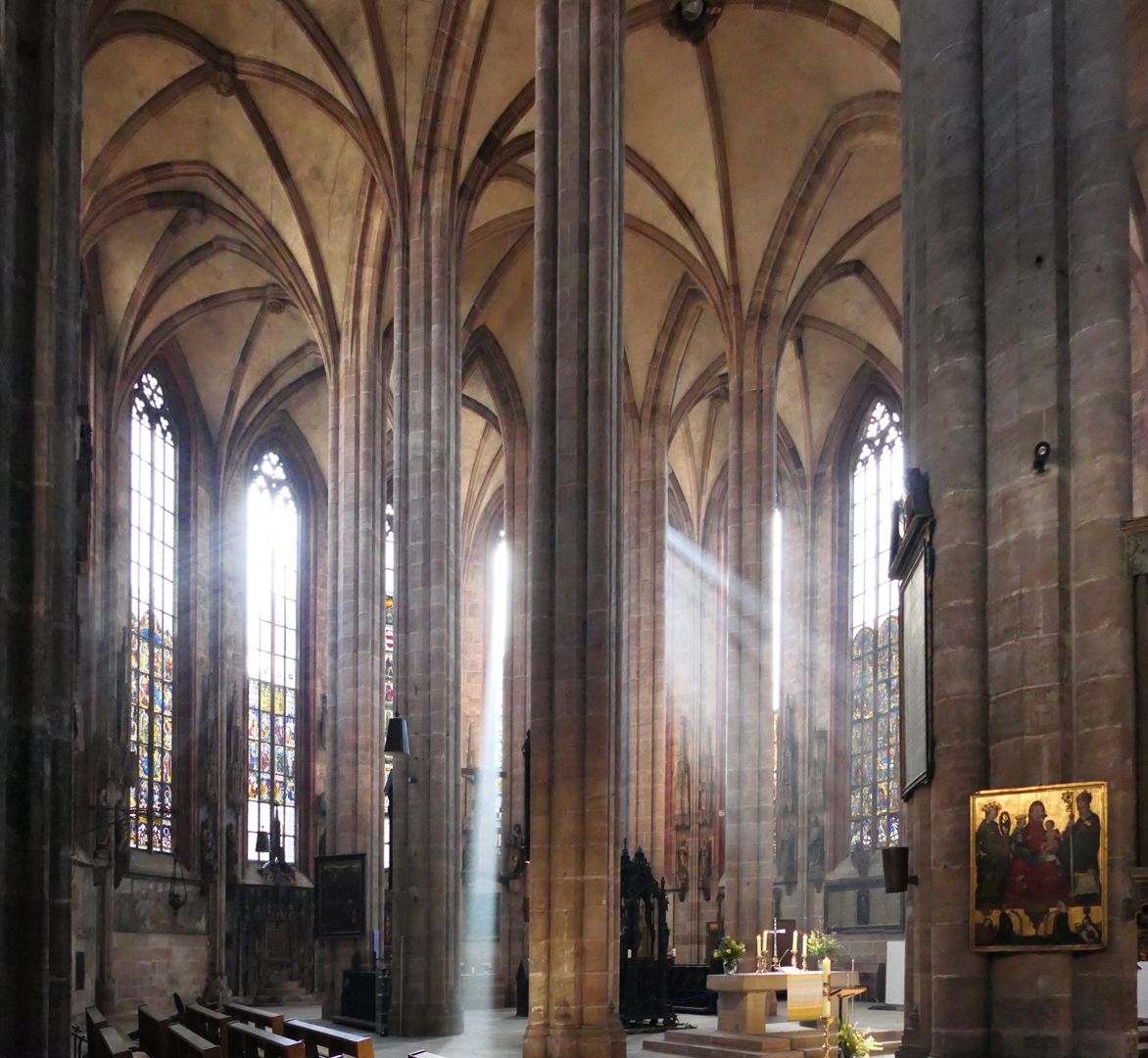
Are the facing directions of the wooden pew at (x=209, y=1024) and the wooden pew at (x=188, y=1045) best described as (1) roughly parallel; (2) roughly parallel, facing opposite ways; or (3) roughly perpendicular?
roughly parallel

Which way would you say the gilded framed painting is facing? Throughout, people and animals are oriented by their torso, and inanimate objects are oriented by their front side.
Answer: toward the camera

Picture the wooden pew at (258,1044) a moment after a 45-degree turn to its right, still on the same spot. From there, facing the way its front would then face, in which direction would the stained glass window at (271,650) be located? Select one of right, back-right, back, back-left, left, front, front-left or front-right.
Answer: left

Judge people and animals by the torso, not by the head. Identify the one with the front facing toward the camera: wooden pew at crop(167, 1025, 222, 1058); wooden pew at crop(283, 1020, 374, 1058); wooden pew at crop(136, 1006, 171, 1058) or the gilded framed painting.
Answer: the gilded framed painting

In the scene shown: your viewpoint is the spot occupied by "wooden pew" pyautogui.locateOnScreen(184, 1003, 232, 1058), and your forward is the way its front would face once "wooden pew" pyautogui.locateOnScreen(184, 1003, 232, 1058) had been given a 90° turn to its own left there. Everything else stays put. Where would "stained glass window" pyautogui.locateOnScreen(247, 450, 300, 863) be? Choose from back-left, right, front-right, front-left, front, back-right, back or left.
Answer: front-right

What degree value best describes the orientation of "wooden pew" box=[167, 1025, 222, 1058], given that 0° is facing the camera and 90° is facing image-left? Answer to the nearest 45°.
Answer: approximately 225°

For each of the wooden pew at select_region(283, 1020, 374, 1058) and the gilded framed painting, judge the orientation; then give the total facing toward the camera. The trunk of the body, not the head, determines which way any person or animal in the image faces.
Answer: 1

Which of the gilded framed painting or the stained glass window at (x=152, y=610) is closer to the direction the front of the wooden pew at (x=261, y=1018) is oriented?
the stained glass window

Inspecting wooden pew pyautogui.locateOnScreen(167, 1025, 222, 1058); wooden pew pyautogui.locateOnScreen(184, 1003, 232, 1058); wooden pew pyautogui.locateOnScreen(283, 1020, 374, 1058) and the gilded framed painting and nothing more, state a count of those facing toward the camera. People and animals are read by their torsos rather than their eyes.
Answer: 1

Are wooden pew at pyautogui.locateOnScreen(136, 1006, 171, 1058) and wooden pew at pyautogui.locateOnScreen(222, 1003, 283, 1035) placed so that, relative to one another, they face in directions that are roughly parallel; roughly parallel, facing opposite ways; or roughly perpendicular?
roughly parallel

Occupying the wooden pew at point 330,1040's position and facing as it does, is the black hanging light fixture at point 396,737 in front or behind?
in front

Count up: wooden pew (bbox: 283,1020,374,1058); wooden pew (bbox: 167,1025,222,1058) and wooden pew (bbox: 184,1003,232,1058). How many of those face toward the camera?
0

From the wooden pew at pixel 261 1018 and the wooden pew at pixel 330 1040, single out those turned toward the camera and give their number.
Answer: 0

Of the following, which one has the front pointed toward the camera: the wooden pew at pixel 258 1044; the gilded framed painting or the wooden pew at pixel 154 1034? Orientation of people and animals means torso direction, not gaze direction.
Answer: the gilded framed painting
